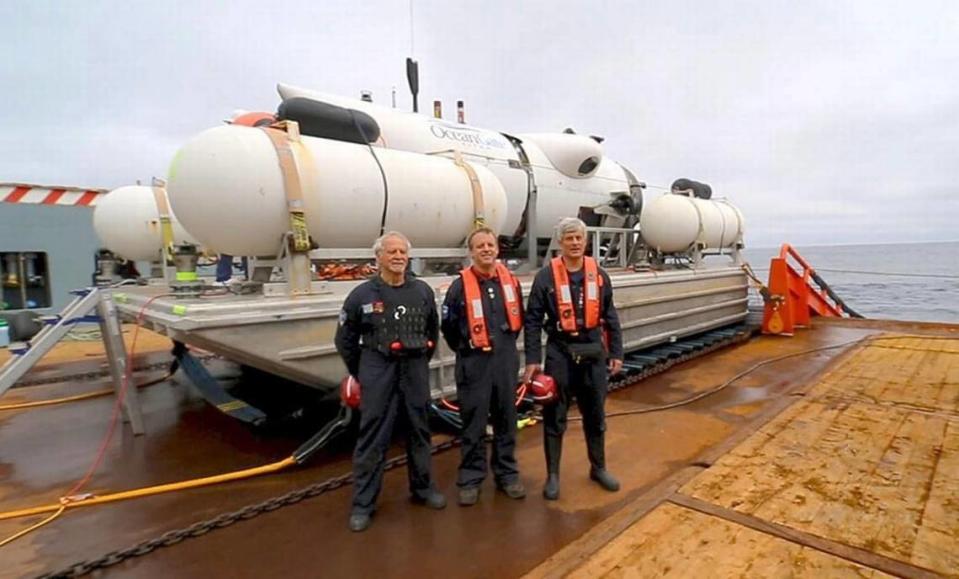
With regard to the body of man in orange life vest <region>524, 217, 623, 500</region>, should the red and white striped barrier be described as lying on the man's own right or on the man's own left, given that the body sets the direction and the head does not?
on the man's own right

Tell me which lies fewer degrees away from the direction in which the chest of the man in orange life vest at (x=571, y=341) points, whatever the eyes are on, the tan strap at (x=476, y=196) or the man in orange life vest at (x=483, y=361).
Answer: the man in orange life vest

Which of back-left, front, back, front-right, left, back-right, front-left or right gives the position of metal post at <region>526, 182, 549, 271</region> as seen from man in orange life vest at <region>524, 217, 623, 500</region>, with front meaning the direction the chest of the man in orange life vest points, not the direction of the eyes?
back

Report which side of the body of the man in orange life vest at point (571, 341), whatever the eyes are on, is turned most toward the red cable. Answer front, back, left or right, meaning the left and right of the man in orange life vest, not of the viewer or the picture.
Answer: right

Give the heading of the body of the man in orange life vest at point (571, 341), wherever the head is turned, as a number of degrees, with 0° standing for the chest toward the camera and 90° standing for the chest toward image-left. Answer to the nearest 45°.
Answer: approximately 0°

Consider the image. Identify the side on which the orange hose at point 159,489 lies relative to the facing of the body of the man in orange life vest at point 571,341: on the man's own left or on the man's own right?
on the man's own right

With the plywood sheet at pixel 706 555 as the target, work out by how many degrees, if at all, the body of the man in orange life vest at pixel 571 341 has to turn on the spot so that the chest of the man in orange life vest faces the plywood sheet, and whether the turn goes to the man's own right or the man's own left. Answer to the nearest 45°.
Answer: approximately 45° to the man's own left

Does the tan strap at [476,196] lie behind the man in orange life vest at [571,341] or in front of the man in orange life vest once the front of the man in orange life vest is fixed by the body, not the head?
behind
